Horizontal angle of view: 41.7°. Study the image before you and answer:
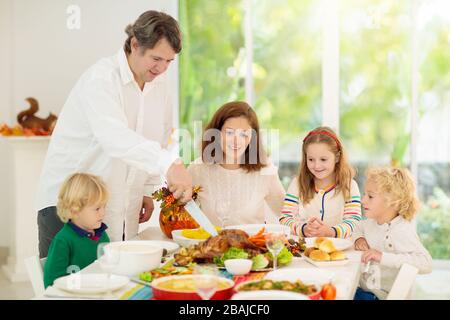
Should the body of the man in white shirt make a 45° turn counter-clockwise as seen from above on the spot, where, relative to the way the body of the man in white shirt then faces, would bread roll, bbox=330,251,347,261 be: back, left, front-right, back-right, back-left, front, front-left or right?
front-right

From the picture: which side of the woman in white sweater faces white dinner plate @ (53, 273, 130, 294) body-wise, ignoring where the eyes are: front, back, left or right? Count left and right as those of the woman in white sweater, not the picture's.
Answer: front

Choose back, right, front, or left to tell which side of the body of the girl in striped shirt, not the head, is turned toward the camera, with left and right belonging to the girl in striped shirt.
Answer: front

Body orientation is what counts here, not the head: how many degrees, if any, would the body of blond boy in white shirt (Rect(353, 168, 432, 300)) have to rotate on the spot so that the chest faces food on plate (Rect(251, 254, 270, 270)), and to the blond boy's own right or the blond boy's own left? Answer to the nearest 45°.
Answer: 0° — they already face it

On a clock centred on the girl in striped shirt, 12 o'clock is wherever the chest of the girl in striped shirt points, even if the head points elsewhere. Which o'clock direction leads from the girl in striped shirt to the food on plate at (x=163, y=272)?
The food on plate is roughly at 1 o'clock from the girl in striped shirt.

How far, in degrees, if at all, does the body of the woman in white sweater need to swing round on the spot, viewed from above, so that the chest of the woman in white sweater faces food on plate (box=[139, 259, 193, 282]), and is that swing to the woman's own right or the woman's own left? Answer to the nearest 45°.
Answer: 0° — they already face it

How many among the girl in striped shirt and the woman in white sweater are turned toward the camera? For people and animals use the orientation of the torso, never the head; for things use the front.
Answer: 2

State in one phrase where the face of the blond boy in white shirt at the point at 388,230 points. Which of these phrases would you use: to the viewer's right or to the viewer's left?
to the viewer's left

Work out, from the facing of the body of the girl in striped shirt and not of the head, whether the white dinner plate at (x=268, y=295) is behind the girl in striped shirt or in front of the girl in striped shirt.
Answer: in front

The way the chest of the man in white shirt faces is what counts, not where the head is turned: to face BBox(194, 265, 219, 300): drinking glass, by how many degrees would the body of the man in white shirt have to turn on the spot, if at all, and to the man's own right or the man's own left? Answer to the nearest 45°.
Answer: approximately 45° to the man's own right

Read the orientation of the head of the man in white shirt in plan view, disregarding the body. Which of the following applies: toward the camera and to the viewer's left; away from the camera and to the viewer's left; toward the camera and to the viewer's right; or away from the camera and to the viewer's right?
toward the camera and to the viewer's right

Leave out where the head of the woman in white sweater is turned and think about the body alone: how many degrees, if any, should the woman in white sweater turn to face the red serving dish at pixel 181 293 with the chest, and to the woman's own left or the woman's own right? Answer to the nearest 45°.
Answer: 0° — they already face it

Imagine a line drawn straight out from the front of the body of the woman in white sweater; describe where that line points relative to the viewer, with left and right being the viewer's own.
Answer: facing the viewer

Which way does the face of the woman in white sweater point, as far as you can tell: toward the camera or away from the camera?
toward the camera

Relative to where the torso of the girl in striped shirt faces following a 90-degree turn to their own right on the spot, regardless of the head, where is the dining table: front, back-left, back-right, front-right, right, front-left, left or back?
left

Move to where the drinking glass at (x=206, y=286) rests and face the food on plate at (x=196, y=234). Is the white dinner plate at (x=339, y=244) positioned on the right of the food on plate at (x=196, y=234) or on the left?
right
